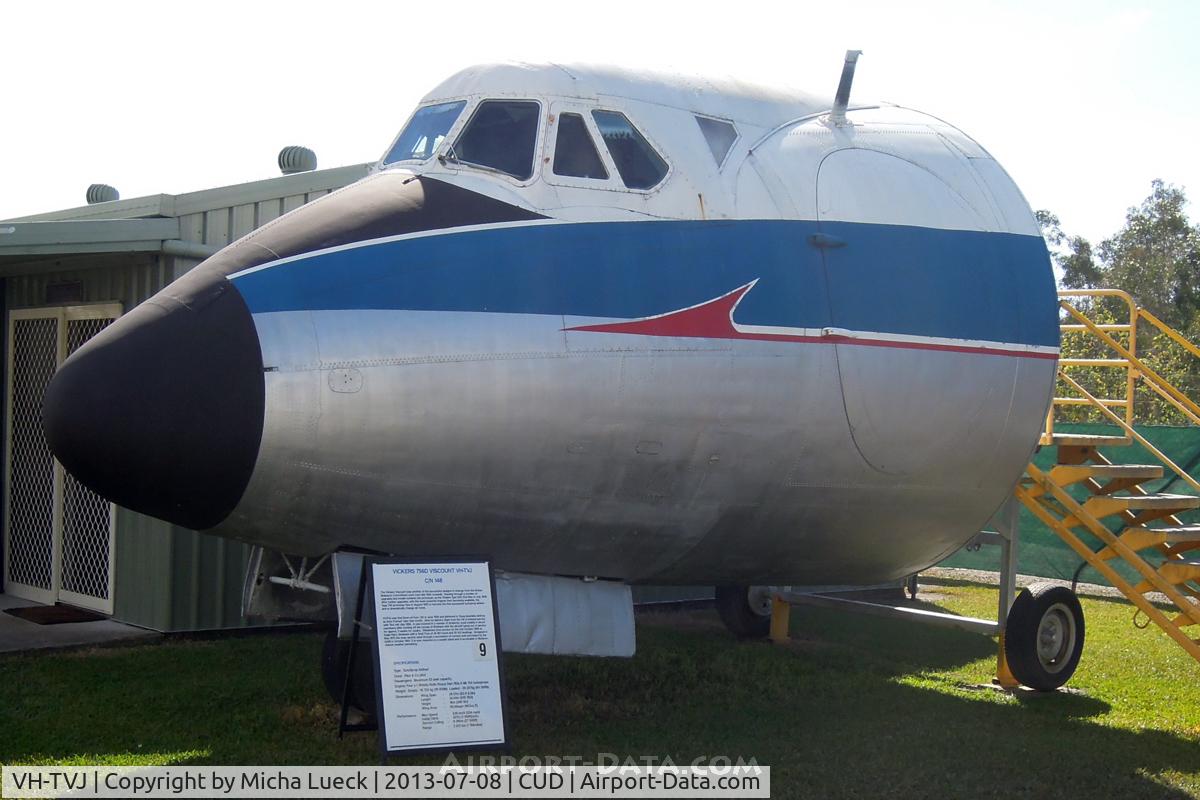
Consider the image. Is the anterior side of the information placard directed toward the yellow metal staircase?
no

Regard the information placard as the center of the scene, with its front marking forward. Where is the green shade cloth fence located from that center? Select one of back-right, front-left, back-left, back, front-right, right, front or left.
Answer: back-left

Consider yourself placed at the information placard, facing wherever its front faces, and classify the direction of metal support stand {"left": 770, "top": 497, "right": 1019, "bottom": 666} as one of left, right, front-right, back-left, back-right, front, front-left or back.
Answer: back-left

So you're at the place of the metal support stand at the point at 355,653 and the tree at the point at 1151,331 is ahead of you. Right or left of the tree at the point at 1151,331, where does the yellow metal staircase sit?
right

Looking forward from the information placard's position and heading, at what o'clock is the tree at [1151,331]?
The tree is roughly at 7 o'clock from the information placard.

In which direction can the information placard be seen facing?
toward the camera

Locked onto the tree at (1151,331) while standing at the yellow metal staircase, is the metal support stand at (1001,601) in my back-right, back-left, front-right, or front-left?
back-left

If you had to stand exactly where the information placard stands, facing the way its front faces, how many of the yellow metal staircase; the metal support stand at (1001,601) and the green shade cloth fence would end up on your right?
0

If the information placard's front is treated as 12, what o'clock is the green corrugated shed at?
The green corrugated shed is roughly at 5 o'clock from the information placard.
